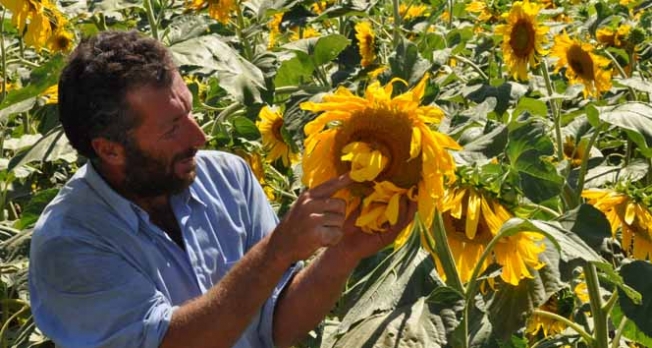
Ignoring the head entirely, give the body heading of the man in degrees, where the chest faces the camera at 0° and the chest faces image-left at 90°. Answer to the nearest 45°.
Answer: approximately 315°

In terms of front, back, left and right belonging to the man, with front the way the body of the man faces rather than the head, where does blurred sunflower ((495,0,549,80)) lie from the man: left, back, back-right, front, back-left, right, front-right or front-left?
left

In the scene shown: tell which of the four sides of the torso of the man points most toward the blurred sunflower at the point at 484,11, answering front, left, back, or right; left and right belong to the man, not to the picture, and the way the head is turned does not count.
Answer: left

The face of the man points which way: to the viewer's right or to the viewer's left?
to the viewer's right

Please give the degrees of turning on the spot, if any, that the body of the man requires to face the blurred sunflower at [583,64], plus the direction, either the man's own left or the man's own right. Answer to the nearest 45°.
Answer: approximately 90° to the man's own left

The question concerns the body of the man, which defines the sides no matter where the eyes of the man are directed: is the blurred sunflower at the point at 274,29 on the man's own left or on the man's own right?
on the man's own left

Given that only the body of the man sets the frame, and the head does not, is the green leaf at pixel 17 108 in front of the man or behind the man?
behind

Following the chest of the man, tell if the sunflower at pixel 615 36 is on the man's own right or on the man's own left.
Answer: on the man's own left

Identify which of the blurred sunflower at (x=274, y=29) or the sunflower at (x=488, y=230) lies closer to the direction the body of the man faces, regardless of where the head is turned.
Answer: the sunflower

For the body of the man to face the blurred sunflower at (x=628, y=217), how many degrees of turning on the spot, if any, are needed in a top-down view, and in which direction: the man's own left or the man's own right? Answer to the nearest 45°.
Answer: approximately 45° to the man's own left
